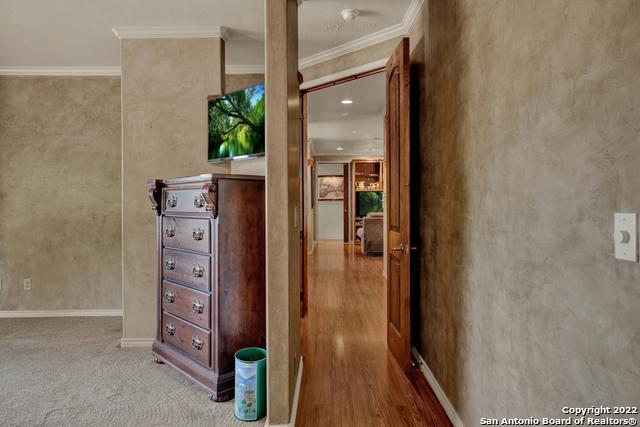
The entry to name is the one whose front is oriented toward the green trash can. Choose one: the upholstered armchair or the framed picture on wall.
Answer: the framed picture on wall

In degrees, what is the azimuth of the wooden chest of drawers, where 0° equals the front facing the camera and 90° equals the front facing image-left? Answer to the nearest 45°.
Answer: approximately 45°

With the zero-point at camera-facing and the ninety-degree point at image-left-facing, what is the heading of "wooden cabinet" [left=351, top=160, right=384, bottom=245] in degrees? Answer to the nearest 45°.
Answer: approximately 0°

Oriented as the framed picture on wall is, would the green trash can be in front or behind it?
in front

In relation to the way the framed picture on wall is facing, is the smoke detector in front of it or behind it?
in front

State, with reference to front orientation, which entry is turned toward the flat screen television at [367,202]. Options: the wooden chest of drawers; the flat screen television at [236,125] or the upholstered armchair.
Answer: the upholstered armchair

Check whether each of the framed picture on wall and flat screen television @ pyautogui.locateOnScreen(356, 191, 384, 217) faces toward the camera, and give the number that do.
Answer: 2

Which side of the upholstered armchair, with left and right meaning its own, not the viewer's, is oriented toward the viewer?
back

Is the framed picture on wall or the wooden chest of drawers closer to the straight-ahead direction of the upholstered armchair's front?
the framed picture on wall

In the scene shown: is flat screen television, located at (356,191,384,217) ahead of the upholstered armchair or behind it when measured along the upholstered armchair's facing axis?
ahead

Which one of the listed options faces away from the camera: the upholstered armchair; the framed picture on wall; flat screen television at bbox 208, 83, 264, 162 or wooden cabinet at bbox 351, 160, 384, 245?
the upholstered armchair

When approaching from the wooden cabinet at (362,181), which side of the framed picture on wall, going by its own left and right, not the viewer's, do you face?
left

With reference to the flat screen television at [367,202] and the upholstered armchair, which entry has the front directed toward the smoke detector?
the flat screen television
